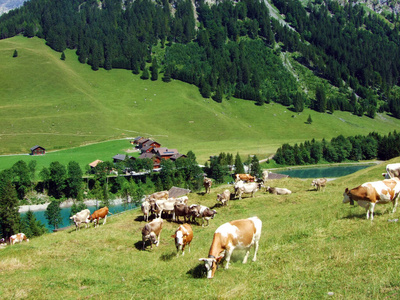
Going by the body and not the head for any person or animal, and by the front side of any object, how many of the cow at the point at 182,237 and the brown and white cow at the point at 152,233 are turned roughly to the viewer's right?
0

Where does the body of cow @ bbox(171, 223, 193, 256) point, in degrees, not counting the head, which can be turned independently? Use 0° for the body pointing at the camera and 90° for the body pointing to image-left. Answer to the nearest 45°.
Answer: approximately 45°

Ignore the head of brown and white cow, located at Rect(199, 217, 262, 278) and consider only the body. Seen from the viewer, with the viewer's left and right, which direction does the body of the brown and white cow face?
facing the viewer and to the left of the viewer

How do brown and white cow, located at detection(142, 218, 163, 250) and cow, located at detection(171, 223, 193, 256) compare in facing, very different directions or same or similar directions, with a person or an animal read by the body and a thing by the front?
same or similar directions

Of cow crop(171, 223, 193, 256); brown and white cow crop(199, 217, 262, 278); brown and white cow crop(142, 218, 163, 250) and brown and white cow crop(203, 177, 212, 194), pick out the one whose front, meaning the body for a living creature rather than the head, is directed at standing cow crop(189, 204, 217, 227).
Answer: brown and white cow crop(203, 177, 212, 194)

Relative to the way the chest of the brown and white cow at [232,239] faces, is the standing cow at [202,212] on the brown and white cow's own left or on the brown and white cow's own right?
on the brown and white cow's own right

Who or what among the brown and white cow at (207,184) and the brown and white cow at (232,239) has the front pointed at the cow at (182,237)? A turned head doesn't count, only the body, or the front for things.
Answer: the brown and white cow at (207,184)

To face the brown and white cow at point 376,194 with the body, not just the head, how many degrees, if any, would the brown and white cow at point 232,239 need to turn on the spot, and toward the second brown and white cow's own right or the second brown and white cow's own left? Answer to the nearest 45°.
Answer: approximately 180°

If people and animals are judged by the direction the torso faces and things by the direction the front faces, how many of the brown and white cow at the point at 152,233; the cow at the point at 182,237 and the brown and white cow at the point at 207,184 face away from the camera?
0

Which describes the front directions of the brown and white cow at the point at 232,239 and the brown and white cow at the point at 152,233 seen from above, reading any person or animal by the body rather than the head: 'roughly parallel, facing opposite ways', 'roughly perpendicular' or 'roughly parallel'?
roughly parallel

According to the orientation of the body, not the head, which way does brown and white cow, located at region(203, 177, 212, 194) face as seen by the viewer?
toward the camera

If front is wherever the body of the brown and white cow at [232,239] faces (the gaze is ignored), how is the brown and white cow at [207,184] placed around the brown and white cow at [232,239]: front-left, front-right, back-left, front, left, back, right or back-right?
back-right

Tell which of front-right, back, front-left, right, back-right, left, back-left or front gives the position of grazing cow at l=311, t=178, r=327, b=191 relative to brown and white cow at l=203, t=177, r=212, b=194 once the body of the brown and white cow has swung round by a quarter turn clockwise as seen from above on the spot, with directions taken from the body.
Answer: back
